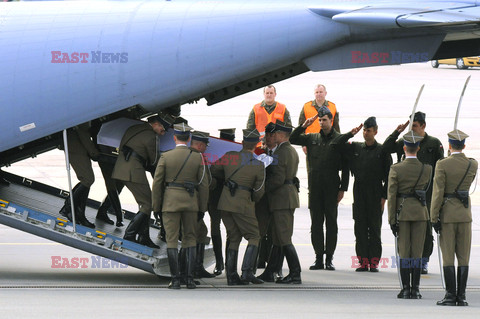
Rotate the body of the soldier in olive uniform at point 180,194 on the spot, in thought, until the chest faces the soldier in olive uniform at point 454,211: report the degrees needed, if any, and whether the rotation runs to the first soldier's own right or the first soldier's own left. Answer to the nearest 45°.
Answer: approximately 90° to the first soldier's own right

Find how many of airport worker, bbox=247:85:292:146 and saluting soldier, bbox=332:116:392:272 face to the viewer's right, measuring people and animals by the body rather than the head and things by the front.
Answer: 0

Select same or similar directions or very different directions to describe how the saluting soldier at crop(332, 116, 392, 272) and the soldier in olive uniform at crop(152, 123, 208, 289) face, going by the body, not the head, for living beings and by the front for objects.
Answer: very different directions

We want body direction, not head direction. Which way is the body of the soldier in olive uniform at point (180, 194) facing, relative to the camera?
away from the camera

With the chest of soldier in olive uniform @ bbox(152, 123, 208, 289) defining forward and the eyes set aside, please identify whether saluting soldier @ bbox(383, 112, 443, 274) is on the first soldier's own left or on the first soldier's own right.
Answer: on the first soldier's own right

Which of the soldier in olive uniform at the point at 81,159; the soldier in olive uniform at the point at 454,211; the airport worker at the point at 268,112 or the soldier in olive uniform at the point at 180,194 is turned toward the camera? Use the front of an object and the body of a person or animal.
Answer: the airport worker
